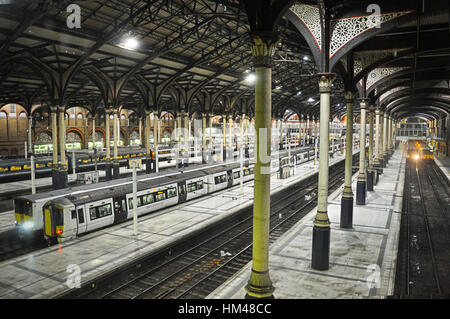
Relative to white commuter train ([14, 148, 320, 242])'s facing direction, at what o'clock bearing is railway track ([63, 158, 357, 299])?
The railway track is roughly at 9 o'clock from the white commuter train.

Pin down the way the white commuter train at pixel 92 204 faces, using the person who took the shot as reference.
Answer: facing the viewer and to the left of the viewer

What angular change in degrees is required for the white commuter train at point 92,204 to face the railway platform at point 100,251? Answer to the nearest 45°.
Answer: approximately 45° to its left

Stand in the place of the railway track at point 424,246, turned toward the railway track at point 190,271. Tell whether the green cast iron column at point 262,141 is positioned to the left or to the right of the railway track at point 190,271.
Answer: left

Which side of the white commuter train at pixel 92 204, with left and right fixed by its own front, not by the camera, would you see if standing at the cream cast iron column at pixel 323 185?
left

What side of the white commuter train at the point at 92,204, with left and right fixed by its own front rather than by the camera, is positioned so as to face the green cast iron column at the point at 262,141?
left

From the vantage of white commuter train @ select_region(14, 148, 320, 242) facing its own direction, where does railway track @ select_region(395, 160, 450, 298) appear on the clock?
The railway track is roughly at 8 o'clock from the white commuter train.

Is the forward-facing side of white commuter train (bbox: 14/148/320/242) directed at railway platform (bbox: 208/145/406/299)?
no
